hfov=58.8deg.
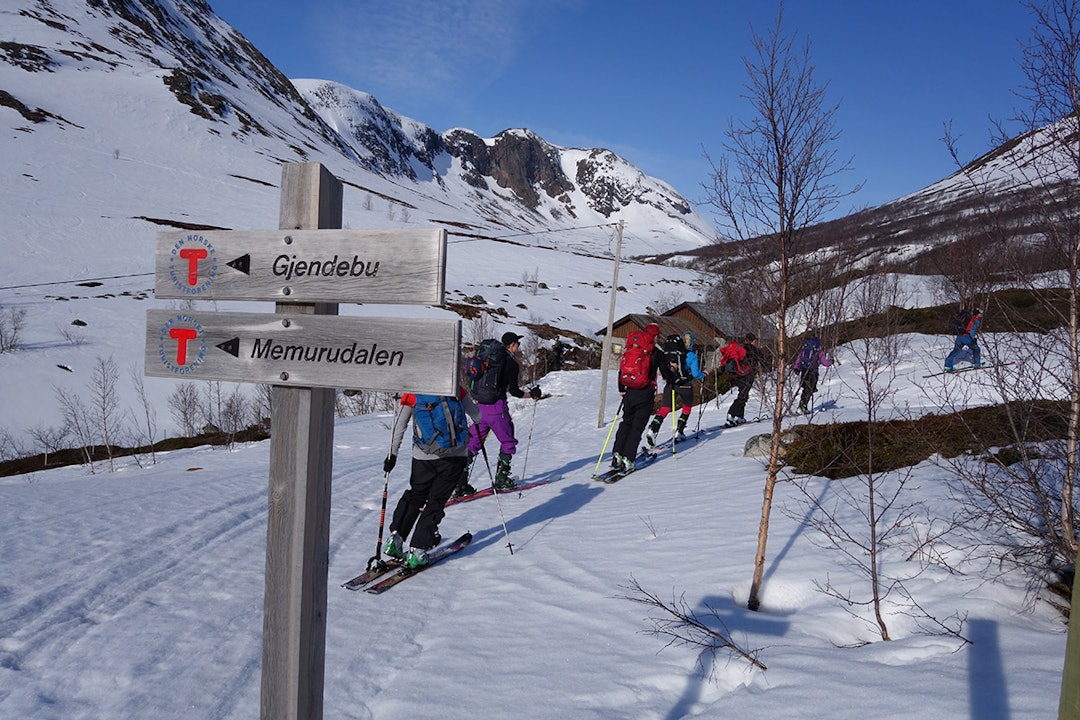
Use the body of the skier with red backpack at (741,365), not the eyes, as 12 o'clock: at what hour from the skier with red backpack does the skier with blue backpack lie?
The skier with blue backpack is roughly at 5 o'clock from the skier with red backpack.

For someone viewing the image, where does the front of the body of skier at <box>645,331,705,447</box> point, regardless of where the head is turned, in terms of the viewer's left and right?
facing away from the viewer and to the right of the viewer

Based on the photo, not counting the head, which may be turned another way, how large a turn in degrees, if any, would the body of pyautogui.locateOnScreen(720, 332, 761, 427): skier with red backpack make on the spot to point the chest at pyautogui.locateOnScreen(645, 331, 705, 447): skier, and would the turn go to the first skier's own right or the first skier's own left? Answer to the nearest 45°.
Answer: approximately 180°

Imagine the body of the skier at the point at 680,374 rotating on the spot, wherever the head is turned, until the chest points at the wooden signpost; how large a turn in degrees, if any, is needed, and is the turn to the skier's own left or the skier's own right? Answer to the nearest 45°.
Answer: approximately 135° to the skier's own right

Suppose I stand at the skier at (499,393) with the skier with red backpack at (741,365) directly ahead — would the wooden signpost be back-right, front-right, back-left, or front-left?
back-right

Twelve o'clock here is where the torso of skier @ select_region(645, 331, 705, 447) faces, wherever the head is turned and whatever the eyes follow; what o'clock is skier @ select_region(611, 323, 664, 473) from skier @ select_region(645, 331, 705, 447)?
skier @ select_region(611, 323, 664, 473) is roughly at 5 o'clock from skier @ select_region(645, 331, 705, 447).

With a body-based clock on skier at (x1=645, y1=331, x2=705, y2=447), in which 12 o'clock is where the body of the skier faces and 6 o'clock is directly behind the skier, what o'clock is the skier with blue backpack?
The skier with blue backpack is roughly at 5 o'clock from the skier.

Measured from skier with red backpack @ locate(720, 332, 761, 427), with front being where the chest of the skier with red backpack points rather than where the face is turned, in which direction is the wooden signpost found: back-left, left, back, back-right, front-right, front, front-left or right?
back-right

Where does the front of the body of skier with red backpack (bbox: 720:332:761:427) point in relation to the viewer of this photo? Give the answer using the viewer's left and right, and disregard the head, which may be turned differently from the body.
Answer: facing away from the viewer and to the right of the viewer

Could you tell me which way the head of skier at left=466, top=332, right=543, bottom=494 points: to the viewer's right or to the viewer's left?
to the viewer's right

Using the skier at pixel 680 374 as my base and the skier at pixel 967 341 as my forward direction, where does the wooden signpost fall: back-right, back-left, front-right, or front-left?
back-right

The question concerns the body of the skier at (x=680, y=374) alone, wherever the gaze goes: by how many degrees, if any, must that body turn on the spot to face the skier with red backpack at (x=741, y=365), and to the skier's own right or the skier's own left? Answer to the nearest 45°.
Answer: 0° — they already face them
